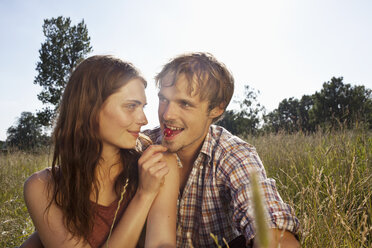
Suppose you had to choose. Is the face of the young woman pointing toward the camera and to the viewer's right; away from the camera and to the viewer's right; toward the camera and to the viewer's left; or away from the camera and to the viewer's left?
toward the camera and to the viewer's right

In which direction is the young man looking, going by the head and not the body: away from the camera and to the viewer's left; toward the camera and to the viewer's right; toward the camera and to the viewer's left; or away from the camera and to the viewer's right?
toward the camera and to the viewer's left

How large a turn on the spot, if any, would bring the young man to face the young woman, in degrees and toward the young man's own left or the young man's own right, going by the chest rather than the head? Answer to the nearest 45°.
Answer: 0° — they already face them

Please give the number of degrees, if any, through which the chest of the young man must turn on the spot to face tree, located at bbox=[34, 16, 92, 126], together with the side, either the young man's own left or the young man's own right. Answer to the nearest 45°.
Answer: approximately 90° to the young man's own right

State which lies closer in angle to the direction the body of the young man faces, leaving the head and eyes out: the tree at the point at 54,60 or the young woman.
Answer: the young woman

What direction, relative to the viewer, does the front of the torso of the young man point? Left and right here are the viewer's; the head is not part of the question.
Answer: facing the viewer and to the left of the viewer
